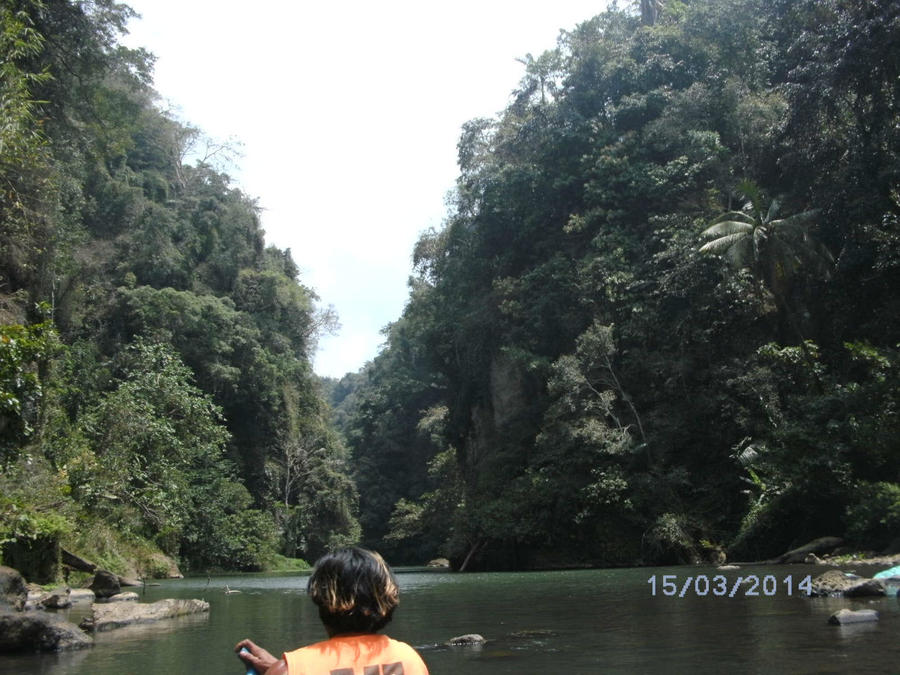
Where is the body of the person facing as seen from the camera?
away from the camera

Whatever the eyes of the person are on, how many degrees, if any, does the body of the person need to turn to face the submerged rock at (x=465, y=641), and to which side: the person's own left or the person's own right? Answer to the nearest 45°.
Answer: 0° — they already face it

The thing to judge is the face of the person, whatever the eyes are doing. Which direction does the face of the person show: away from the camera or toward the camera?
away from the camera

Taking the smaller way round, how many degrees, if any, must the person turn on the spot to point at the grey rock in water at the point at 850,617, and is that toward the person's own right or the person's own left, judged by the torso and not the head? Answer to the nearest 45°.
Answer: approximately 45° to the person's own right

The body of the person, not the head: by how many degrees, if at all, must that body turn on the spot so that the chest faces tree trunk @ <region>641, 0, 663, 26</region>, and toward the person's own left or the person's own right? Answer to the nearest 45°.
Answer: approximately 45° to the person's own right
